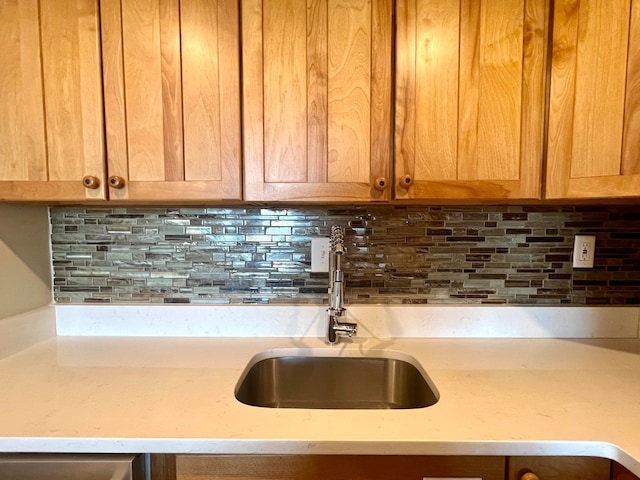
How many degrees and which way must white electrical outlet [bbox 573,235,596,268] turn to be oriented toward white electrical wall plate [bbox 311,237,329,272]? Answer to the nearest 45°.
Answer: approximately 45° to its right

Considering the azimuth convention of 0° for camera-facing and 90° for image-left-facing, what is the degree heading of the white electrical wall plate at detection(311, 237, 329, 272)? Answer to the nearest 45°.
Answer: approximately 0°

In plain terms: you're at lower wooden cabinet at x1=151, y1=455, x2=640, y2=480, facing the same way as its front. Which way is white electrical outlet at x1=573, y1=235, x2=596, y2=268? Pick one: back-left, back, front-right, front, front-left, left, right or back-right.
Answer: back-left

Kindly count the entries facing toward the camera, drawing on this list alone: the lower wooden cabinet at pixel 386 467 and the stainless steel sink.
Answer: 2

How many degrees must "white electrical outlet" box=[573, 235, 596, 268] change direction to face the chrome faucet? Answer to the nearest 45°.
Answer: approximately 45° to its right

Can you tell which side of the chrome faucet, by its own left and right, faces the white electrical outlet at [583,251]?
left

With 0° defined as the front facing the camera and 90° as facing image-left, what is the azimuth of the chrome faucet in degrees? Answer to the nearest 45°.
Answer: approximately 0°

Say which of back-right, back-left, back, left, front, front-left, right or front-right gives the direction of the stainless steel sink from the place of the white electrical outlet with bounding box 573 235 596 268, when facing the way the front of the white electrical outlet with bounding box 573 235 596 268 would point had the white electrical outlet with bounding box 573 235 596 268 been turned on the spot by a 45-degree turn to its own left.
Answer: right

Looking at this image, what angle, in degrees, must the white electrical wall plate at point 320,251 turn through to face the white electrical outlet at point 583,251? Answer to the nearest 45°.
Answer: approximately 90° to its left
